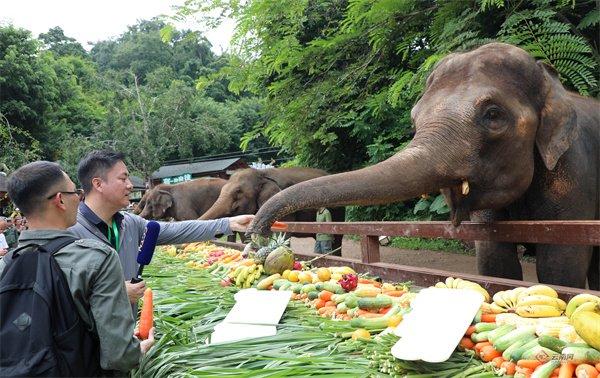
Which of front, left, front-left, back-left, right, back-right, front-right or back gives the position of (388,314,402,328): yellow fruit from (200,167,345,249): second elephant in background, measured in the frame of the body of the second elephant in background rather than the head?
left

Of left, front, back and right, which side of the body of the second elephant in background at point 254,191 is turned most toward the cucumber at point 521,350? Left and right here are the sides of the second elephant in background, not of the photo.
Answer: left

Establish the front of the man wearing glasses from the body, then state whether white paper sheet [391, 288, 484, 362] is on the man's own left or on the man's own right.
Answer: on the man's own right

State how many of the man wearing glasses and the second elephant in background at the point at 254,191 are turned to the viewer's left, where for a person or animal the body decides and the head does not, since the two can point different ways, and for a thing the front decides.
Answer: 1

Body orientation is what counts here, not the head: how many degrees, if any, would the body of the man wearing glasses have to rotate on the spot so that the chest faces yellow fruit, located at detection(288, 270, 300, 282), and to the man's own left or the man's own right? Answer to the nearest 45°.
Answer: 0° — they already face it

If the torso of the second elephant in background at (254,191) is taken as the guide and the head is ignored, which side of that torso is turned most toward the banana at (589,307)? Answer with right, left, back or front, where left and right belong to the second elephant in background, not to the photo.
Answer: left

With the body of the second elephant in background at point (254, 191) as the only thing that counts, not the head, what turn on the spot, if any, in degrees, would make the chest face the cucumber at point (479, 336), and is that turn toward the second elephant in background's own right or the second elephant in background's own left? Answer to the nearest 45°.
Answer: approximately 90° to the second elephant in background's own left

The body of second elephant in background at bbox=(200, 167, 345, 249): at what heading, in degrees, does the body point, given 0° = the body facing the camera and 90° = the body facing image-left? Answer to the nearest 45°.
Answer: approximately 90°

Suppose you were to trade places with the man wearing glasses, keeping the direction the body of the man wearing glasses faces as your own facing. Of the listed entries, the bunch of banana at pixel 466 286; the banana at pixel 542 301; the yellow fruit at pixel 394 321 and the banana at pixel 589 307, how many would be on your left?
0

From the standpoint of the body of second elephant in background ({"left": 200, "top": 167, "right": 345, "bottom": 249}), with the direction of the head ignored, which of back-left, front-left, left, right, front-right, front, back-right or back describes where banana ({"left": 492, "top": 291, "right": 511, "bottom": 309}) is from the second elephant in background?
left

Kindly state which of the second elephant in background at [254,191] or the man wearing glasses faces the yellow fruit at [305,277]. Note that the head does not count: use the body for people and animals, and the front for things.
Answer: the man wearing glasses

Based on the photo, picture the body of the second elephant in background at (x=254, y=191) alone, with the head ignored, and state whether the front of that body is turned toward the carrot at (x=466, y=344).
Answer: no

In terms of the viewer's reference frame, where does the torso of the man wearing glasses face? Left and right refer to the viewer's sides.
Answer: facing away from the viewer and to the right of the viewer

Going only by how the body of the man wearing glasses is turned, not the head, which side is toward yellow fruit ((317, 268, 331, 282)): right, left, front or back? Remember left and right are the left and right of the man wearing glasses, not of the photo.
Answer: front

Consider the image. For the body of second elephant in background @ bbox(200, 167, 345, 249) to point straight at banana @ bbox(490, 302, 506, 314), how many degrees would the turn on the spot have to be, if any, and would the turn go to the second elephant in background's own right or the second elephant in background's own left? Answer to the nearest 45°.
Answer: approximately 90° to the second elephant in background's own left

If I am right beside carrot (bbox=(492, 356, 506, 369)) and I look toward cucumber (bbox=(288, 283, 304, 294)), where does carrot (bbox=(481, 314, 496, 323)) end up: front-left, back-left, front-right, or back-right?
front-right

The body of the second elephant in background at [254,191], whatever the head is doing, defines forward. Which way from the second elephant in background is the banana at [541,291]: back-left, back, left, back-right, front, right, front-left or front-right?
left

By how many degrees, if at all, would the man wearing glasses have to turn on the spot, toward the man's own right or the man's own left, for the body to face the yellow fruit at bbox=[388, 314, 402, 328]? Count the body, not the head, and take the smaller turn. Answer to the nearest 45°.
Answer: approximately 45° to the man's own right
